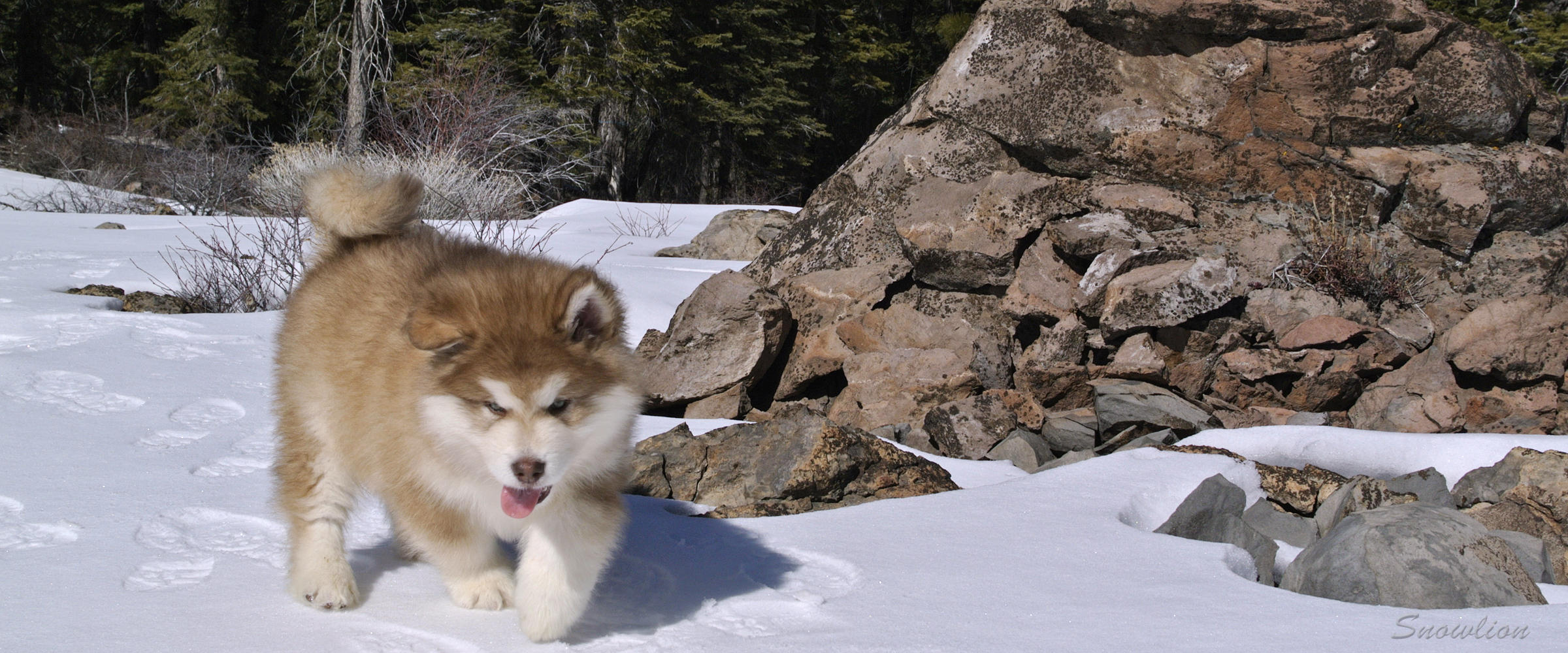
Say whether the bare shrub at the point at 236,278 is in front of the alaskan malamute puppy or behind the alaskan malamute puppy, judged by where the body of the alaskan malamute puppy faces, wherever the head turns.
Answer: behind

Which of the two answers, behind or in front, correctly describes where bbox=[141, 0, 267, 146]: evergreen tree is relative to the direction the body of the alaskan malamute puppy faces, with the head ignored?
behind

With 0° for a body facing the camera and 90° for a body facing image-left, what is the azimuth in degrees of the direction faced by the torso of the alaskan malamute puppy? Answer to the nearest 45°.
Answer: approximately 315°

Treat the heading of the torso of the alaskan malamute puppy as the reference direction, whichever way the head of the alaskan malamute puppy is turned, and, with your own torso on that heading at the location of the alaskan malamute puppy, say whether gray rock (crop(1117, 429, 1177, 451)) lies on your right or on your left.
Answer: on your left

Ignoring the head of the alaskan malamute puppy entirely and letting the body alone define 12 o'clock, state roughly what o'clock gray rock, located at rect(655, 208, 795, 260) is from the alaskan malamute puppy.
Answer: The gray rock is roughly at 8 o'clock from the alaskan malamute puppy.

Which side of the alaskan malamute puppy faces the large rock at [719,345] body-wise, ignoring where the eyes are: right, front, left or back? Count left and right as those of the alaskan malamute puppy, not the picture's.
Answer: left

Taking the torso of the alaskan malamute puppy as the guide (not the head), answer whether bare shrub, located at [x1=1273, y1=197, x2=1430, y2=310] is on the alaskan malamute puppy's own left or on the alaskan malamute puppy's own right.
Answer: on the alaskan malamute puppy's own left

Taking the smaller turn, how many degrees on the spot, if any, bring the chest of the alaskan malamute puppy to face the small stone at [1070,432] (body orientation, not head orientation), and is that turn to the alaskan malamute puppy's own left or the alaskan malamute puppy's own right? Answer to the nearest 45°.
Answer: approximately 90° to the alaskan malamute puppy's own left
